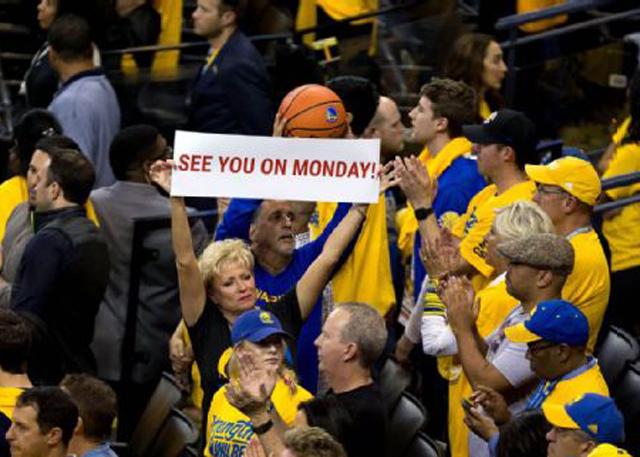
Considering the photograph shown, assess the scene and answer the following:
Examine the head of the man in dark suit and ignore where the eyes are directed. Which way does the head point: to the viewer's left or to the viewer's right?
to the viewer's left

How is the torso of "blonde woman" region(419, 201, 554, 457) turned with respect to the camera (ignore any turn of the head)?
to the viewer's left

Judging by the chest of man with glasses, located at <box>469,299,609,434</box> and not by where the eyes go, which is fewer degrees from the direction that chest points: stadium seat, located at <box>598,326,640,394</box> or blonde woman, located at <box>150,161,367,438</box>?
the blonde woman

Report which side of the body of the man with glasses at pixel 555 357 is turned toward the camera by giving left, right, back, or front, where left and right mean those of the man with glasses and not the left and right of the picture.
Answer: left

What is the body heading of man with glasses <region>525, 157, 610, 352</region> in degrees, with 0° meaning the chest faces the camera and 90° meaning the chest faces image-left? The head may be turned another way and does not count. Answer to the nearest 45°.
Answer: approximately 90°

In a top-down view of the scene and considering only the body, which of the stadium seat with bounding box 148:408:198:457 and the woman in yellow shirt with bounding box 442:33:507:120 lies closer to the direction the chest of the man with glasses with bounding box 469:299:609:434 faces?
the stadium seat

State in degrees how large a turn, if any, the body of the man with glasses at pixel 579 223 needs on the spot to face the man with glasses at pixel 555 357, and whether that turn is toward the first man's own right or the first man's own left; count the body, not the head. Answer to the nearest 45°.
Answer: approximately 90° to the first man's own left

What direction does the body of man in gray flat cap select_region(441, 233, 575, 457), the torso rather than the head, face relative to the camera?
to the viewer's left

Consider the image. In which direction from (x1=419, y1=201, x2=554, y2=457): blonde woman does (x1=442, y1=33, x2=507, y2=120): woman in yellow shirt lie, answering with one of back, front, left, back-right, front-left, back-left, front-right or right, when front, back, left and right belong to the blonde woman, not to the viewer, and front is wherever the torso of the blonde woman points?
right

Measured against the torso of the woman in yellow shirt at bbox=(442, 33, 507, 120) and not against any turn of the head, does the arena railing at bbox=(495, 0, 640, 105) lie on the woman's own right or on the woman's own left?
on the woman's own left
